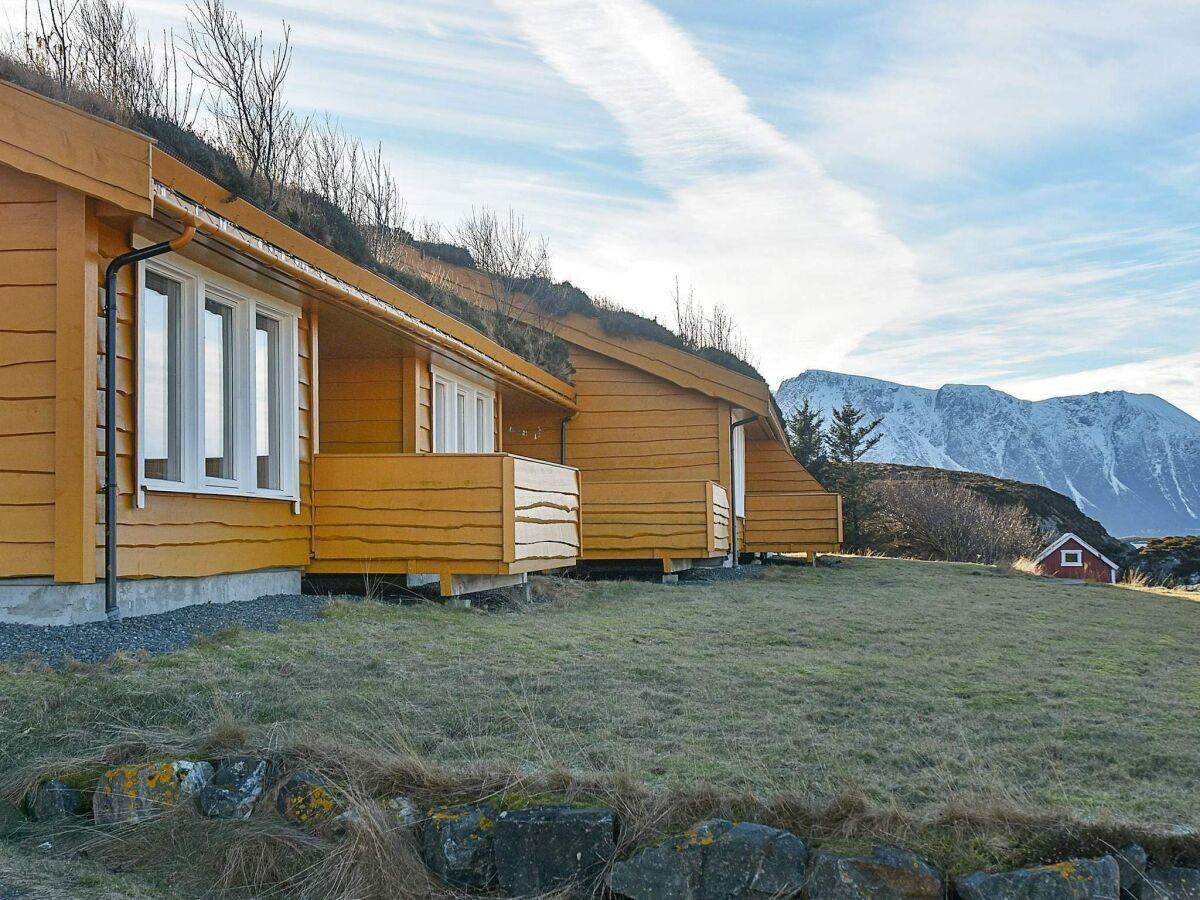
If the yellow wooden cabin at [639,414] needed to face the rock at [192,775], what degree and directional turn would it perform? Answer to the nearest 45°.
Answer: approximately 90° to its right

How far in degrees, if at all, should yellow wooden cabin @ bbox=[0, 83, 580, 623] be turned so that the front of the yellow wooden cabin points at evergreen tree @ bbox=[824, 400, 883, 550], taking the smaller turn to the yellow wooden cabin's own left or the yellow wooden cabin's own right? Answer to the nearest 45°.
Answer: approximately 90° to the yellow wooden cabin's own left

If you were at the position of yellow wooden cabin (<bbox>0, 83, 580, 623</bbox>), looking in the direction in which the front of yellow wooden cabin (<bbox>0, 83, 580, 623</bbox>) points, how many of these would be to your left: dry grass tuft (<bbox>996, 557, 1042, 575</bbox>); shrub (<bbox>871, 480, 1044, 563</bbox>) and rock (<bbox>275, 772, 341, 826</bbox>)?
2

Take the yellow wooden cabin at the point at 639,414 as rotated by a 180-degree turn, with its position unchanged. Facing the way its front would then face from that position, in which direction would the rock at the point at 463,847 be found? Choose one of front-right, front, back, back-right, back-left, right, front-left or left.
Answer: left

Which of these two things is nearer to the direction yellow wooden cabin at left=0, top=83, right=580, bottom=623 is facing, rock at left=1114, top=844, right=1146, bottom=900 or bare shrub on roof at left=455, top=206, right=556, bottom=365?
the rock

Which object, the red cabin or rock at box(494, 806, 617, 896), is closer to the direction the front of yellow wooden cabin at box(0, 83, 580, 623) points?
the rock

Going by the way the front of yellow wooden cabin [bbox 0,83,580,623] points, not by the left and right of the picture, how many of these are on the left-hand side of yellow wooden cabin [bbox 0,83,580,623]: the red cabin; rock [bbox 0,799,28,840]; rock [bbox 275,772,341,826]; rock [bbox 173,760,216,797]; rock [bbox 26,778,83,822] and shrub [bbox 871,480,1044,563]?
2

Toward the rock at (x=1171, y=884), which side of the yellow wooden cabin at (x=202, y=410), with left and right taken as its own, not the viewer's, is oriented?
front

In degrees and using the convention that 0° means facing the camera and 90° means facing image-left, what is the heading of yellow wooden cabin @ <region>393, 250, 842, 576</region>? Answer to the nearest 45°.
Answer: approximately 270°

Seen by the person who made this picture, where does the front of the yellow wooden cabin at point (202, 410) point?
facing the viewer and to the right of the viewer

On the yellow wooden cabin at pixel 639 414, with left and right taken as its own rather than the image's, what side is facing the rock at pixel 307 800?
right

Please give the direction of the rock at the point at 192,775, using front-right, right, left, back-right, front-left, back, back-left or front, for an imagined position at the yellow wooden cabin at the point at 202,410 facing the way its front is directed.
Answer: front-right

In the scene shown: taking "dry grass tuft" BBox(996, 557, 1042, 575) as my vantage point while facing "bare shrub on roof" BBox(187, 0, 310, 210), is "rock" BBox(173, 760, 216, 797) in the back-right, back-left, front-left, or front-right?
front-left

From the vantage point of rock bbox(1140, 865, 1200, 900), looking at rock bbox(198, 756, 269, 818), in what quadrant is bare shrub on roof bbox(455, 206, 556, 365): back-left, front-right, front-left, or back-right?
front-right

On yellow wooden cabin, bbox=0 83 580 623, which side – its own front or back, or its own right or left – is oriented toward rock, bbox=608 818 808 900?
front

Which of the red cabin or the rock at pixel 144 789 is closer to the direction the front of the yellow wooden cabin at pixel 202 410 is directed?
the rock

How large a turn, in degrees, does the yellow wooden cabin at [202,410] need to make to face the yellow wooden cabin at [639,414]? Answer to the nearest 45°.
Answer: approximately 90° to its left

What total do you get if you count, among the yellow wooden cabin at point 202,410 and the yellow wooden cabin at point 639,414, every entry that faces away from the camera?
0

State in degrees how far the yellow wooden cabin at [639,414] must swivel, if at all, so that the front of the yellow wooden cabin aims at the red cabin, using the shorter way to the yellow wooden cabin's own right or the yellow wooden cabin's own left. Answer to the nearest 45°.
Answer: approximately 45° to the yellow wooden cabin's own left
